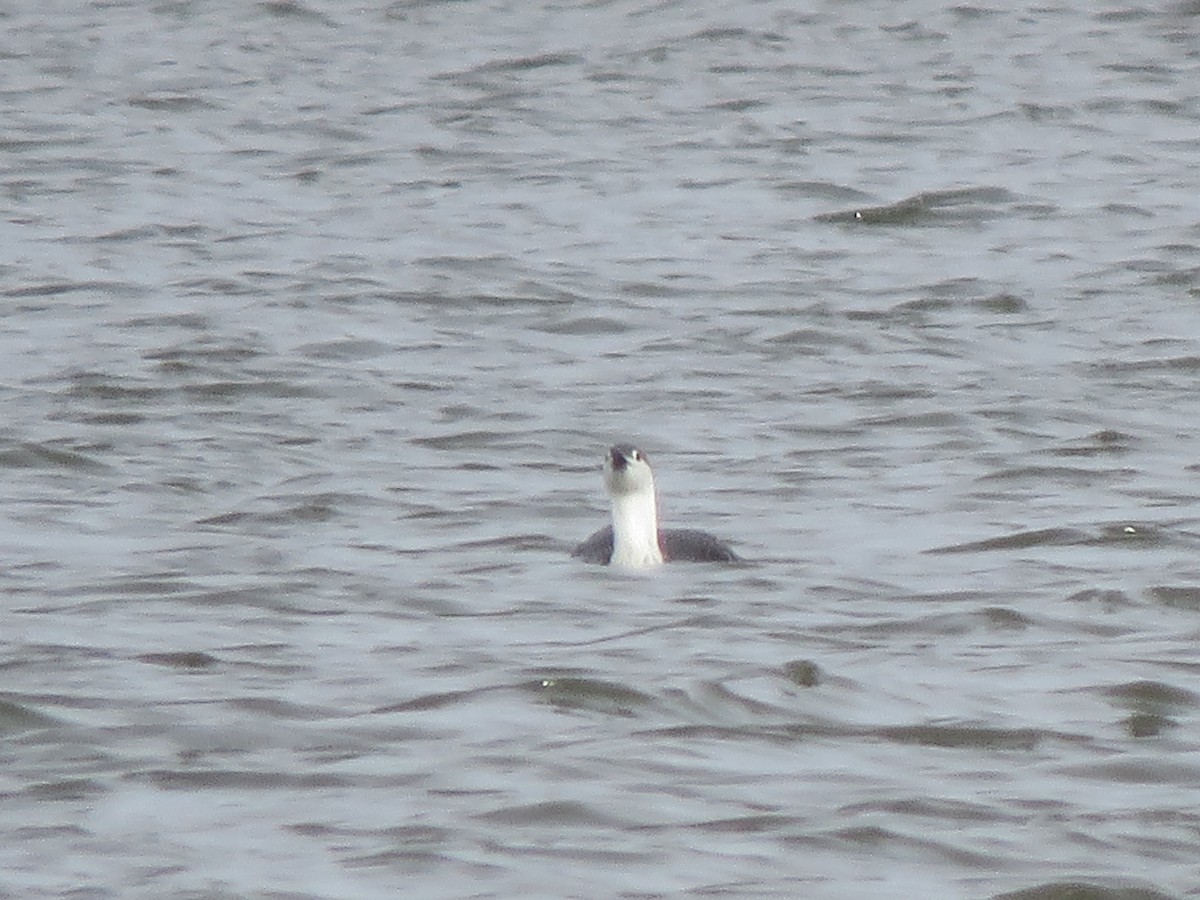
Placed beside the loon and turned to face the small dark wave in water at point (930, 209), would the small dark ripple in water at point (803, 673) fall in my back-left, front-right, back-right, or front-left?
back-right

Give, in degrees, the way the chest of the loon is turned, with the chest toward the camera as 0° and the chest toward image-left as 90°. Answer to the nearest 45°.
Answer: approximately 0°

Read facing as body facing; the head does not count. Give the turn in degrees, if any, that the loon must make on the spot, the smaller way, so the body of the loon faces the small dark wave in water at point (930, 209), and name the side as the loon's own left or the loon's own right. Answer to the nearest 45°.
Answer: approximately 180°
